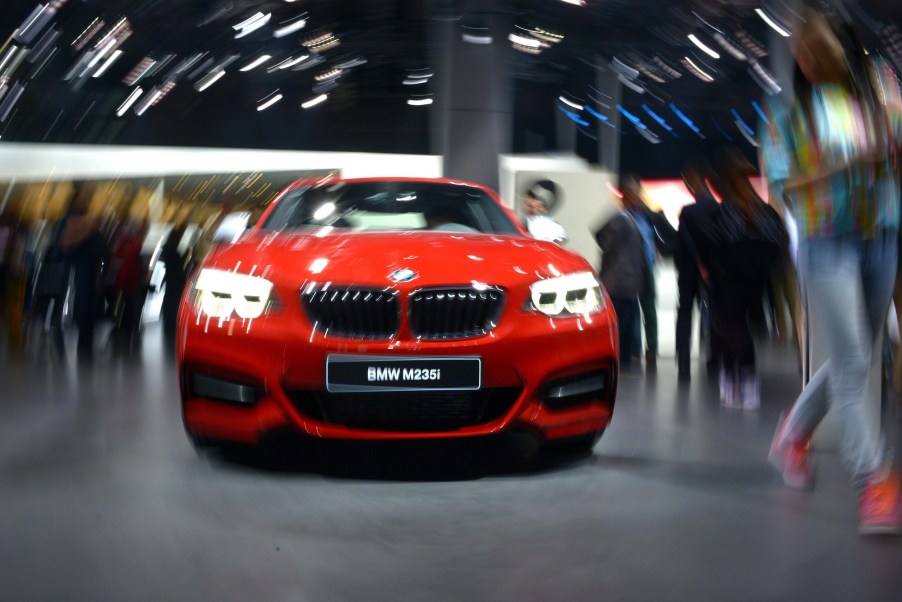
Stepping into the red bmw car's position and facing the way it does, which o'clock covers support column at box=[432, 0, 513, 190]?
The support column is roughly at 6 o'clock from the red bmw car.

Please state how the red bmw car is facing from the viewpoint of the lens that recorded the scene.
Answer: facing the viewer

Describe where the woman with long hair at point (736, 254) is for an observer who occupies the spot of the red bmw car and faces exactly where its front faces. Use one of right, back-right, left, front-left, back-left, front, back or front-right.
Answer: back-left

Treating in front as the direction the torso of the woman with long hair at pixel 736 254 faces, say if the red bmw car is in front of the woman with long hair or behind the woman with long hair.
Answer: behind

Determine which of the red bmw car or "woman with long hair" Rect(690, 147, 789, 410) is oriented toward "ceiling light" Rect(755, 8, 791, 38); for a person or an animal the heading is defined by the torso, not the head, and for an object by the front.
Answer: the woman with long hair

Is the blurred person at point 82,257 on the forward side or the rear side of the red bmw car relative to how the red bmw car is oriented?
on the rear side

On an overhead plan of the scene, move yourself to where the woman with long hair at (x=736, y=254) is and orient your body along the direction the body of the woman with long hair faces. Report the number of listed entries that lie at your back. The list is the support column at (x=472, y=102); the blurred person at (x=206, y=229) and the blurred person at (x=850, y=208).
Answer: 1

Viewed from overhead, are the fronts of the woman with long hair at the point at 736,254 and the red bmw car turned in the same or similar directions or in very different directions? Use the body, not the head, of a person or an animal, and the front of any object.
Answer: very different directions

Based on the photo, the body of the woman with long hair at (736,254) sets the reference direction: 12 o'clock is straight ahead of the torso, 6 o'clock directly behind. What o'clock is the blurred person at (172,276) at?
The blurred person is roughly at 10 o'clock from the woman with long hair.

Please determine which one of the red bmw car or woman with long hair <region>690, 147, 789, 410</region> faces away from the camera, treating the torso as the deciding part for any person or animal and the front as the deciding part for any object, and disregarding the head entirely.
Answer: the woman with long hair

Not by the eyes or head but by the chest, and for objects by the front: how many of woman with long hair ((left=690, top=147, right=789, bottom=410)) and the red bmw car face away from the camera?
1

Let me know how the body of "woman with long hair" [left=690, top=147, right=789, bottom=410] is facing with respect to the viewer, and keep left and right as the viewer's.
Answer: facing away from the viewer

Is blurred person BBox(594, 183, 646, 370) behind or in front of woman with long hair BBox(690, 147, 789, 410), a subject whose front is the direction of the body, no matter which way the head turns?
in front

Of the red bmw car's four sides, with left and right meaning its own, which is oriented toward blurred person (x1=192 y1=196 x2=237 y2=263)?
back

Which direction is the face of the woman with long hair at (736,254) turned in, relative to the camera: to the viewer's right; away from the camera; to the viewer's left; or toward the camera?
away from the camera
